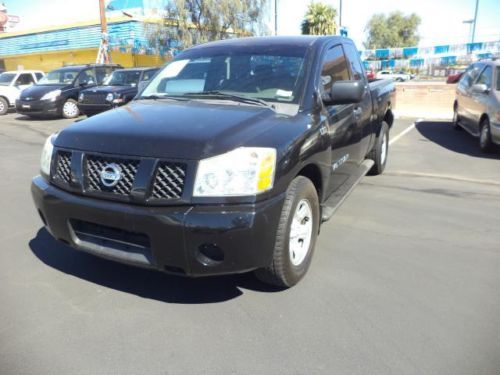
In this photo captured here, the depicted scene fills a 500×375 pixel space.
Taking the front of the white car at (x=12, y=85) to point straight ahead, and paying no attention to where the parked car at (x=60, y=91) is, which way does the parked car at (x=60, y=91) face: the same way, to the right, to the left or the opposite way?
the same way

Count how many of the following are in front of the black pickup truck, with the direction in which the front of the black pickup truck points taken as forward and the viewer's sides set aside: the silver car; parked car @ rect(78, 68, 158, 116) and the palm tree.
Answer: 0

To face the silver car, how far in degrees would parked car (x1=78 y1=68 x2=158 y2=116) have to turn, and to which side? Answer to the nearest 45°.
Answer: approximately 90° to its left

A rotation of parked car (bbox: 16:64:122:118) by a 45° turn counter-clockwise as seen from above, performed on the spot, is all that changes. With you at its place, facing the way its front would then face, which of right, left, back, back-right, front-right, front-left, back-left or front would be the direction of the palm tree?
back-left

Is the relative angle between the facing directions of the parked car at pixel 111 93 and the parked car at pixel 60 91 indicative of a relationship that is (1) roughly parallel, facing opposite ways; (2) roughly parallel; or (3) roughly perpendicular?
roughly parallel

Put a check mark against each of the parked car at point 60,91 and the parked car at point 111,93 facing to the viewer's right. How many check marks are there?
0

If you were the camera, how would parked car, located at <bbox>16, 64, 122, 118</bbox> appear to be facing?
facing the viewer and to the left of the viewer

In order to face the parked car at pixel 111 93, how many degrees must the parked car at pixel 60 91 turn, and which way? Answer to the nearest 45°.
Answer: approximately 90° to its left

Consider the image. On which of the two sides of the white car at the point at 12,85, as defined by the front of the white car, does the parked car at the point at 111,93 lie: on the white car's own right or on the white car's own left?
on the white car's own left

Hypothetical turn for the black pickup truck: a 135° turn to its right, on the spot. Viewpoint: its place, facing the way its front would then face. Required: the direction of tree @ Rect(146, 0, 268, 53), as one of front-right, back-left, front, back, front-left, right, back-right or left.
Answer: front

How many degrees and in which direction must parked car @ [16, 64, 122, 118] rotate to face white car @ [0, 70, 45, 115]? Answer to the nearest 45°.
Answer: approximately 90° to its right

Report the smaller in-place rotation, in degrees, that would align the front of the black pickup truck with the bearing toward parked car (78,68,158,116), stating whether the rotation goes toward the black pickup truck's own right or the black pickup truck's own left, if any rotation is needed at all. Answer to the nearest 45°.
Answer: approximately 135° to the black pickup truck's own right

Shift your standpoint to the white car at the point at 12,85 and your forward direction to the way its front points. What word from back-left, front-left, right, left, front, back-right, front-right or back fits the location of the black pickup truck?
front-left

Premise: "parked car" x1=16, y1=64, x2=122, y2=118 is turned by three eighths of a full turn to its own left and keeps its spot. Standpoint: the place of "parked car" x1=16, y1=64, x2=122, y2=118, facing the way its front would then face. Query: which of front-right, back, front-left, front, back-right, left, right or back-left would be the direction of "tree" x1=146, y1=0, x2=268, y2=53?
front-left

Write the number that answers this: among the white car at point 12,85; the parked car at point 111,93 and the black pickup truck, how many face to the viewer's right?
0

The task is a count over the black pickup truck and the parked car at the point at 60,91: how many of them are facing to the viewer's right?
0
